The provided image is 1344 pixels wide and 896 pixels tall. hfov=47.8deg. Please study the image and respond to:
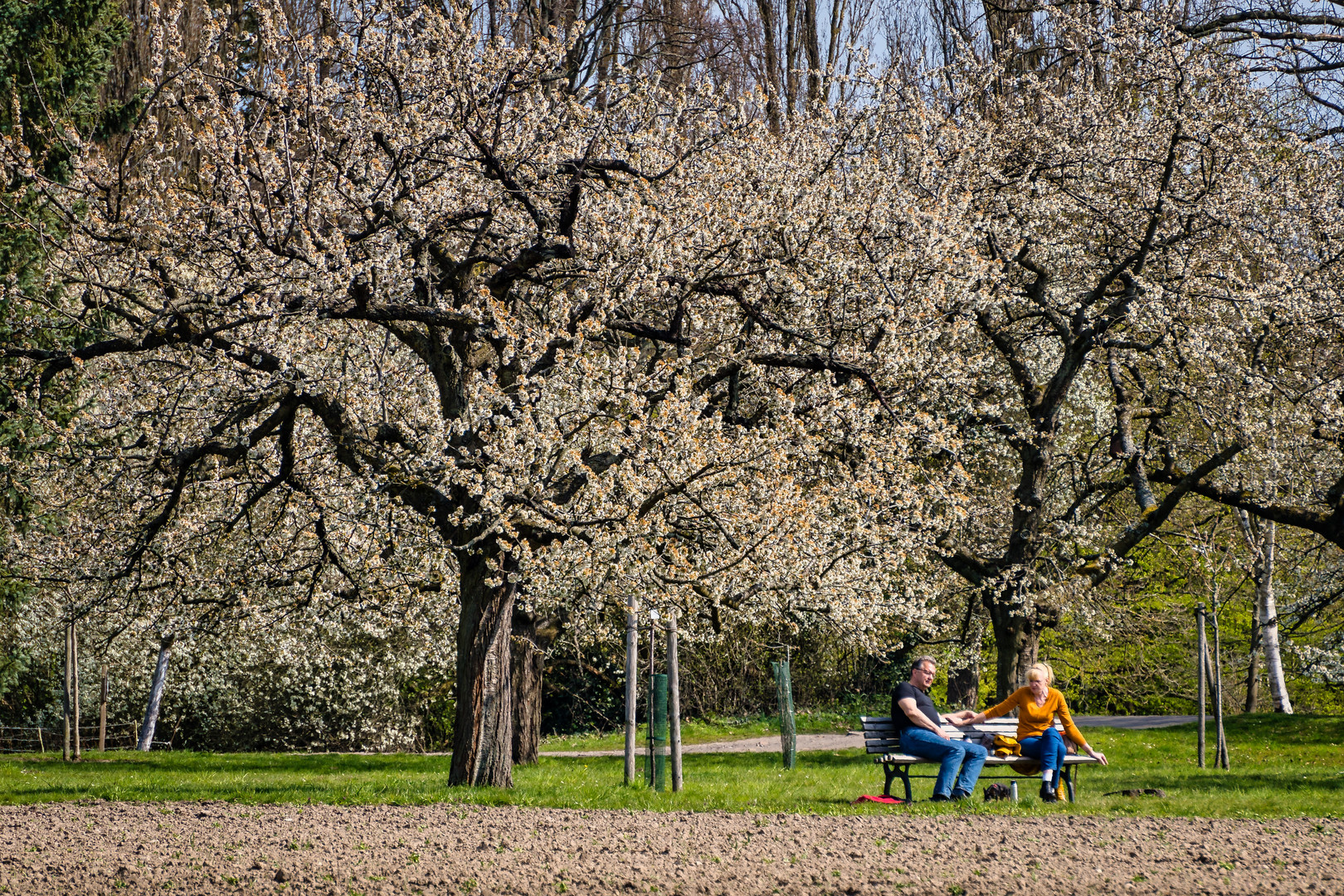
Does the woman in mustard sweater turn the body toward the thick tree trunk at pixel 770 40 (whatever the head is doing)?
no

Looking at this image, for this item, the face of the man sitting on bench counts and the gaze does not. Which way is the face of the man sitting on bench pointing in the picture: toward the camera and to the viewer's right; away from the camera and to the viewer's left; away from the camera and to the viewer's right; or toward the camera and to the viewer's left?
toward the camera and to the viewer's right

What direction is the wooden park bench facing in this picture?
toward the camera

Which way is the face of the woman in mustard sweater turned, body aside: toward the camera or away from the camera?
toward the camera

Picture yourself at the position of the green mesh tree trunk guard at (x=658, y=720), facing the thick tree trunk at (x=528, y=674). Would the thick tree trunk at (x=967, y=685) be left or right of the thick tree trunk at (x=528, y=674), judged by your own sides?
right

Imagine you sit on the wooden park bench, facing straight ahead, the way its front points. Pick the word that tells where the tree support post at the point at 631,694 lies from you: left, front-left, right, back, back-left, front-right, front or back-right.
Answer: right

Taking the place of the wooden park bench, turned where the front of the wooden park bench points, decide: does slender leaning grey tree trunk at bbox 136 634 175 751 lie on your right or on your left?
on your right

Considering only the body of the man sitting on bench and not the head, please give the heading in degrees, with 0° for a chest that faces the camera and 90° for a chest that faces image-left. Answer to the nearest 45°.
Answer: approximately 315°

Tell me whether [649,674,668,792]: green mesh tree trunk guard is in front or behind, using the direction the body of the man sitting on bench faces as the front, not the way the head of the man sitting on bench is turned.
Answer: behind

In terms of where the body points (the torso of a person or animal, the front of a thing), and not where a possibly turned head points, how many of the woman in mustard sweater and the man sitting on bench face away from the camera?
0

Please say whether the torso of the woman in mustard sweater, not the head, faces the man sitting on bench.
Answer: no

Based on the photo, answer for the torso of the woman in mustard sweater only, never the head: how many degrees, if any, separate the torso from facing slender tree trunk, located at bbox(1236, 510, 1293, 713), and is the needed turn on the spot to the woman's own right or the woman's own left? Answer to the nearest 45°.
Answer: approximately 180°

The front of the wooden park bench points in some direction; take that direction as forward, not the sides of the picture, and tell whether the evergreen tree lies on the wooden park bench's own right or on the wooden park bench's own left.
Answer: on the wooden park bench's own right

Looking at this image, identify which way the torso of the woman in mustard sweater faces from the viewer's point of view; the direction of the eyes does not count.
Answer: toward the camera

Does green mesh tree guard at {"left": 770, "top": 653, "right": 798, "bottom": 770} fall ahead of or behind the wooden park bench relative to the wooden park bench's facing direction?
behind

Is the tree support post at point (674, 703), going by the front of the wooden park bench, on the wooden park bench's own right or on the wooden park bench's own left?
on the wooden park bench's own right

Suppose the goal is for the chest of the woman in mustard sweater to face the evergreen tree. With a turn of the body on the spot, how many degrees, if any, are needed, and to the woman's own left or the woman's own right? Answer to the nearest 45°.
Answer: approximately 90° to the woman's own right

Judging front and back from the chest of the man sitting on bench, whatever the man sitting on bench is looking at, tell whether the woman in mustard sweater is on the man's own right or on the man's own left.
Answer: on the man's own left
